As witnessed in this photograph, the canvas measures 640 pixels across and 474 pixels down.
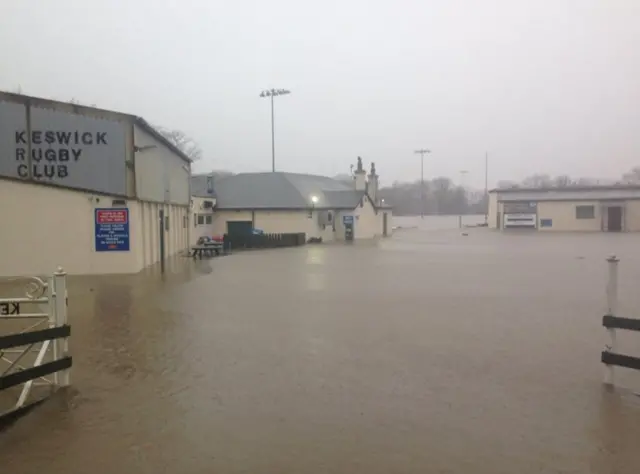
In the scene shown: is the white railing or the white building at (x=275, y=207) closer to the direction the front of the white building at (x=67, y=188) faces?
the white railing

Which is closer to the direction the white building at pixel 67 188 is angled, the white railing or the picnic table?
the white railing

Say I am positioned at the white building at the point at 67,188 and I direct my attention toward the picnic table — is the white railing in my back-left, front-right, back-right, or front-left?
back-right

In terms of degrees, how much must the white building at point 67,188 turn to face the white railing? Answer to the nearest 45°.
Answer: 0° — it already faces it
